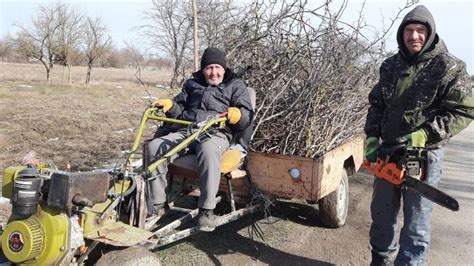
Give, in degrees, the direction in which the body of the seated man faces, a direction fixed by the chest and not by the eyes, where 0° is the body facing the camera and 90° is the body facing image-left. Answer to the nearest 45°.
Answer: approximately 45°

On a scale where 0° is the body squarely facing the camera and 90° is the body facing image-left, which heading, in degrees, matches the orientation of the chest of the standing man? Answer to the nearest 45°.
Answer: approximately 45°

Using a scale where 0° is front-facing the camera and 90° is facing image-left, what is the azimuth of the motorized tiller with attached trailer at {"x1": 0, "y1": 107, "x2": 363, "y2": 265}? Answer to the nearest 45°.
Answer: approximately 45°

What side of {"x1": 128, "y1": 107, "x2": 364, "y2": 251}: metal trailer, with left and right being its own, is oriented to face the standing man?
left

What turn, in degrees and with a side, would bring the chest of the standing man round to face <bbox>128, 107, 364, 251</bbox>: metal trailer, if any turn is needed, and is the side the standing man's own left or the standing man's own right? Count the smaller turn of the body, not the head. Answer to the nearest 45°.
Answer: approximately 45° to the standing man's own right

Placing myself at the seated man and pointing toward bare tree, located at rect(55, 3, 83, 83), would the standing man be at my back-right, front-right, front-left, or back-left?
back-right

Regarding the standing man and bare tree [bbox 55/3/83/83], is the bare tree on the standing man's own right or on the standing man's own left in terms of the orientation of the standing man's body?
on the standing man's own right
